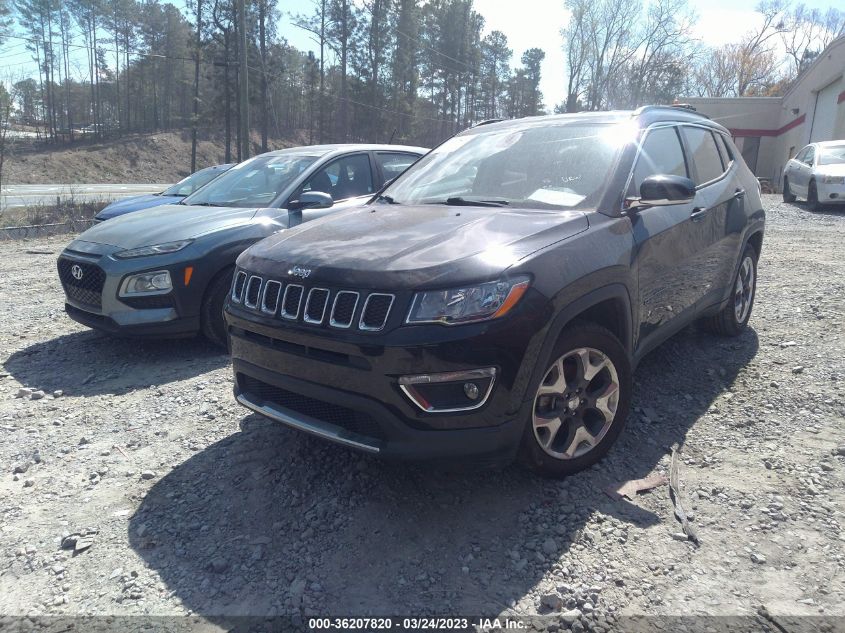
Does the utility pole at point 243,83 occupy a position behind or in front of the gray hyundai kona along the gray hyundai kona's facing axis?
behind

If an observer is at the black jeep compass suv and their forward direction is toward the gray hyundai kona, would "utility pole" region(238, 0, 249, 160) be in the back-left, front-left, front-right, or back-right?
front-right

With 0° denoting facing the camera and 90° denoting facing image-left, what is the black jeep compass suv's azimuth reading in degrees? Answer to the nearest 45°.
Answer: approximately 45°

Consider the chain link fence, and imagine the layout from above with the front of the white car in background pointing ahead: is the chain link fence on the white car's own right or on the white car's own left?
on the white car's own right

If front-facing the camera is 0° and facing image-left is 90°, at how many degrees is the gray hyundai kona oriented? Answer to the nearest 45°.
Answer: approximately 45°

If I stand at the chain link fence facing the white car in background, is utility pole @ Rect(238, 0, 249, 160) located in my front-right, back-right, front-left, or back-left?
front-left

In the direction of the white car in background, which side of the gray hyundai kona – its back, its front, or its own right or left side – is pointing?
back

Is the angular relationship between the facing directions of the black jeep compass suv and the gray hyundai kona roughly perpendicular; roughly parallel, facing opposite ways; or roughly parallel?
roughly parallel

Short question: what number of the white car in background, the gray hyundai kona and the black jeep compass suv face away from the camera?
0

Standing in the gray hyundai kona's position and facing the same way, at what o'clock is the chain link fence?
The chain link fence is roughly at 4 o'clock from the gray hyundai kona.

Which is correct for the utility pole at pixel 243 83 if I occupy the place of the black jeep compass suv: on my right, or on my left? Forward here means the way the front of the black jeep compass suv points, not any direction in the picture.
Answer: on my right

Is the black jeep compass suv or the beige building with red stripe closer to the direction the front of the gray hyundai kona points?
the black jeep compass suv

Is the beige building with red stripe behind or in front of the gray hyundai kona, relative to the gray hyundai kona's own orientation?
behind

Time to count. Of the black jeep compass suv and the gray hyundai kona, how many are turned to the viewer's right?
0

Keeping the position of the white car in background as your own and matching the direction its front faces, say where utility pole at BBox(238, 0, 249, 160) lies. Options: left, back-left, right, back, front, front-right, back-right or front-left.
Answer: back-right

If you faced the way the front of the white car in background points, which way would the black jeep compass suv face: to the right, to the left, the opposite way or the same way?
to the right
